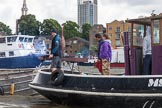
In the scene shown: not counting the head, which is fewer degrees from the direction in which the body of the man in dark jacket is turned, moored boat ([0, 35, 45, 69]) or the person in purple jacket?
the moored boat

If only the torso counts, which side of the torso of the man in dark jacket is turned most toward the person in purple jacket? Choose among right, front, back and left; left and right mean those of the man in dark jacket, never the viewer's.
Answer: back

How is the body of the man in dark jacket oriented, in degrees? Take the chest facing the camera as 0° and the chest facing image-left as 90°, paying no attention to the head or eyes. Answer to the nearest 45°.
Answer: approximately 90°
